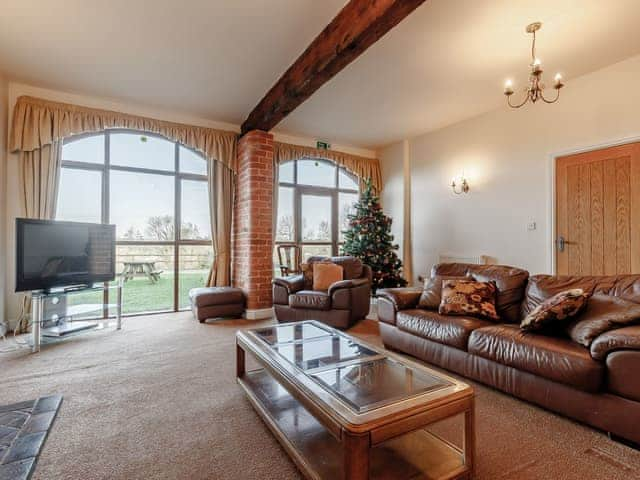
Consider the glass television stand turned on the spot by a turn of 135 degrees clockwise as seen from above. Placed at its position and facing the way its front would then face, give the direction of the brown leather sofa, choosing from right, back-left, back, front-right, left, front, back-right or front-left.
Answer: back-left

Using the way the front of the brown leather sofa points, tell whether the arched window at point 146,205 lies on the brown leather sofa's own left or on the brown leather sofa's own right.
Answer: on the brown leather sofa's own right

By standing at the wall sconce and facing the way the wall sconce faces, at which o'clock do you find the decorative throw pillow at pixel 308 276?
The decorative throw pillow is roughly at 12 o'clock from the wall sconce.

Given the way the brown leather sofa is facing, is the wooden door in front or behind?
behind

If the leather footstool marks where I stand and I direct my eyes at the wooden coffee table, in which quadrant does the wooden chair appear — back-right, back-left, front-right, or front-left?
back-left

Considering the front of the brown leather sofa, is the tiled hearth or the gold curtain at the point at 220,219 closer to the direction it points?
the tiled hearth

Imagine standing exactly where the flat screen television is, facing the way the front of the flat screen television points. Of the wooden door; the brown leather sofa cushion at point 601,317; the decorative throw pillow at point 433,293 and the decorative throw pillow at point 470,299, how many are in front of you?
4

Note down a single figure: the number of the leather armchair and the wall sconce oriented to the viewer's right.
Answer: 0

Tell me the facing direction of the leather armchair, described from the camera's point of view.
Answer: facing the viewer and to the left of the viewer

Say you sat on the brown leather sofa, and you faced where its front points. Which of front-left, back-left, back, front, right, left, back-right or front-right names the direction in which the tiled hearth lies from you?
front

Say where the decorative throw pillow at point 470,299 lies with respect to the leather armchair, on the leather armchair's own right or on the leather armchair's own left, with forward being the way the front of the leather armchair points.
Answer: on the leather armchair's own left

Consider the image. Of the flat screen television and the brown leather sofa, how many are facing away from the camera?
0

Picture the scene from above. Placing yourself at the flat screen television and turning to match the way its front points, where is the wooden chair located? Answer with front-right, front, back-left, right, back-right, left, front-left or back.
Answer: front-left

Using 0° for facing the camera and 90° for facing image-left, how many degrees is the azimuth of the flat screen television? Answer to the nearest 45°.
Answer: approximately 315°
